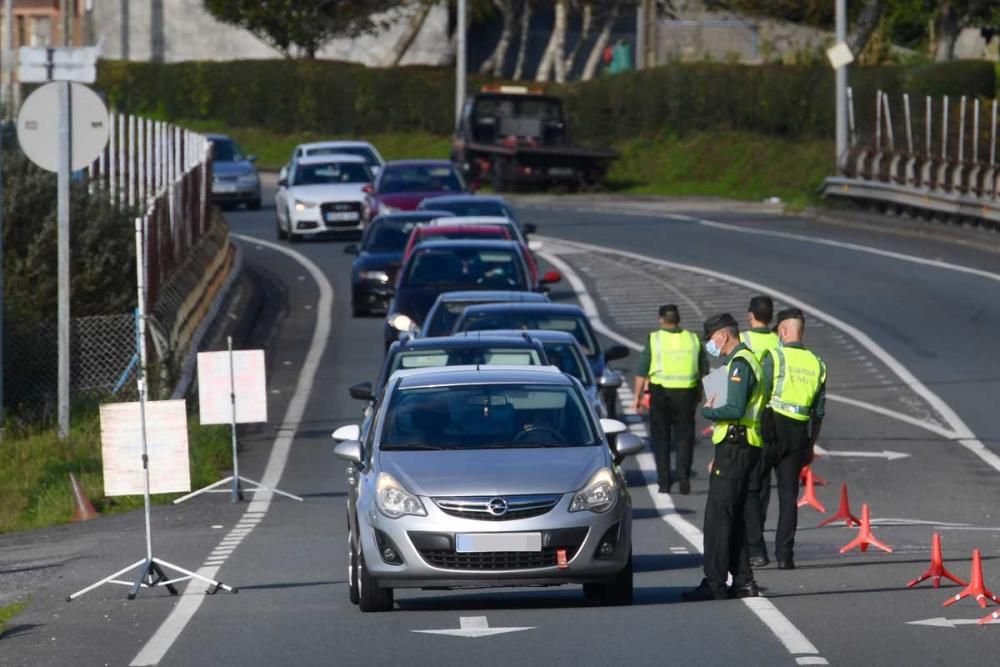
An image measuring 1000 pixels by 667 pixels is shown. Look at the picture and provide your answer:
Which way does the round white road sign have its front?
away from the camera

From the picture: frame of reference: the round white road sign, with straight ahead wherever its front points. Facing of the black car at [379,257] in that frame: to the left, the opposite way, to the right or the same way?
the opposite way

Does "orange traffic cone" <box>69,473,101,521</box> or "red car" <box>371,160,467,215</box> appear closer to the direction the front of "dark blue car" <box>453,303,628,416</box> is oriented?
the orange traffic cone

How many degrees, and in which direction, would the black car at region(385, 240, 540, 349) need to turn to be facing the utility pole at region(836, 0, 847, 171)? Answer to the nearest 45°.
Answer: approximately 135° to its left

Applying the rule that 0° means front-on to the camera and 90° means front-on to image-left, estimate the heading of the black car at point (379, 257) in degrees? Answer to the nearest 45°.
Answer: approximately 0°

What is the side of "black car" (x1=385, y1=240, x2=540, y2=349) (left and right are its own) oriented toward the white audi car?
back

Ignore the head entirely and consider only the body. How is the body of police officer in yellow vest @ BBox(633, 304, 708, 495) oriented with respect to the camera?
away from the camera

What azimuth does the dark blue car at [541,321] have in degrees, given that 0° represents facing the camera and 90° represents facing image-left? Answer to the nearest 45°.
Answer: approximately 0°

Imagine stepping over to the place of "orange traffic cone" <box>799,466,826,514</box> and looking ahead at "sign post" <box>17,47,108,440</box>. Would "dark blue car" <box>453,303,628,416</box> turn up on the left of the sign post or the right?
right

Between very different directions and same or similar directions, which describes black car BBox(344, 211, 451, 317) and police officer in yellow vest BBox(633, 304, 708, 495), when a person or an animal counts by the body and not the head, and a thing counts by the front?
very different directions

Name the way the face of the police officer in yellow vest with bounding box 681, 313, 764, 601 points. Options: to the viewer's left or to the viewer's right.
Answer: to the viewer's left

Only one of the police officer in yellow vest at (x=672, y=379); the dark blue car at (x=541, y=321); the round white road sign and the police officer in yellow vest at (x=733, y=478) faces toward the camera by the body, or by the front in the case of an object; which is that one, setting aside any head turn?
the dark blue car

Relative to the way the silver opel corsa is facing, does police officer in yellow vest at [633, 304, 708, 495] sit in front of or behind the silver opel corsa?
behind
